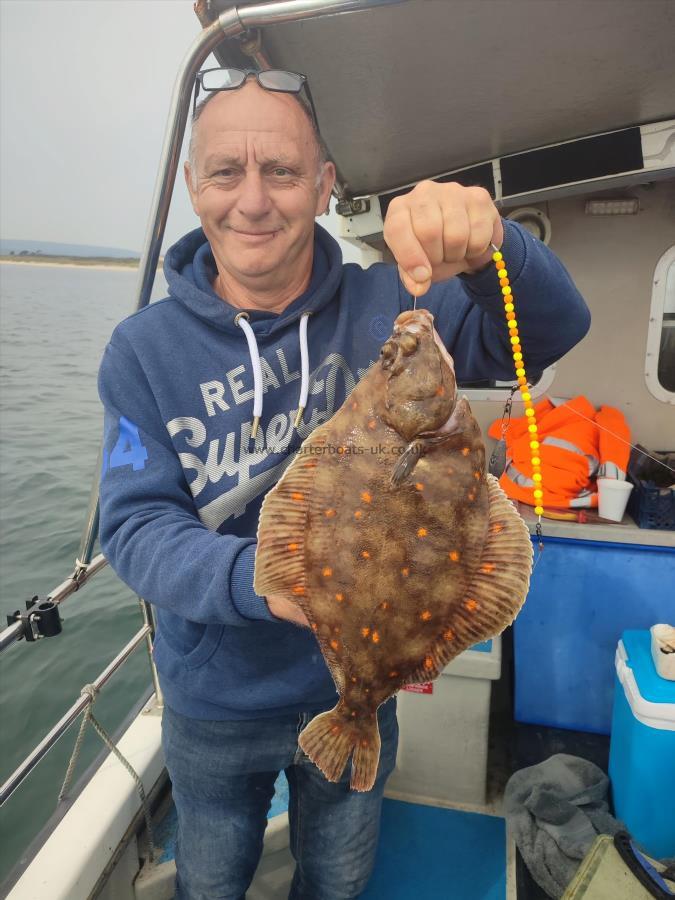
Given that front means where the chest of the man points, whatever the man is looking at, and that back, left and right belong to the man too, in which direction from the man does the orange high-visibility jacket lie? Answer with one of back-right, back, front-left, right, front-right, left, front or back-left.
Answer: back-left

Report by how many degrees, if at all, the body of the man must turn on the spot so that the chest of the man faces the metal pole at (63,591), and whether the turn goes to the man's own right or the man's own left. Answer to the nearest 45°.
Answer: approximately 135° to the man's own right

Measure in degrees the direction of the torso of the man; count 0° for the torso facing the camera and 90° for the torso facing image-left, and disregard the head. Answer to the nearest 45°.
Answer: approximately 0°

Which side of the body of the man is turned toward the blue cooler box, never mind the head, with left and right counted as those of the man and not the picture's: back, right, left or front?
left

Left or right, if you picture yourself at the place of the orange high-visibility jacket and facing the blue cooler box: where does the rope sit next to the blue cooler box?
right

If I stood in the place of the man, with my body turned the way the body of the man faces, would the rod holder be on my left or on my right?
on my right

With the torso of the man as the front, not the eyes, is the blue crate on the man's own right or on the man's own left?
on the man's own left

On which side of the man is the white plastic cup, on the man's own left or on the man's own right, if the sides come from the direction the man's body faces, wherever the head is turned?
on the man's own left
